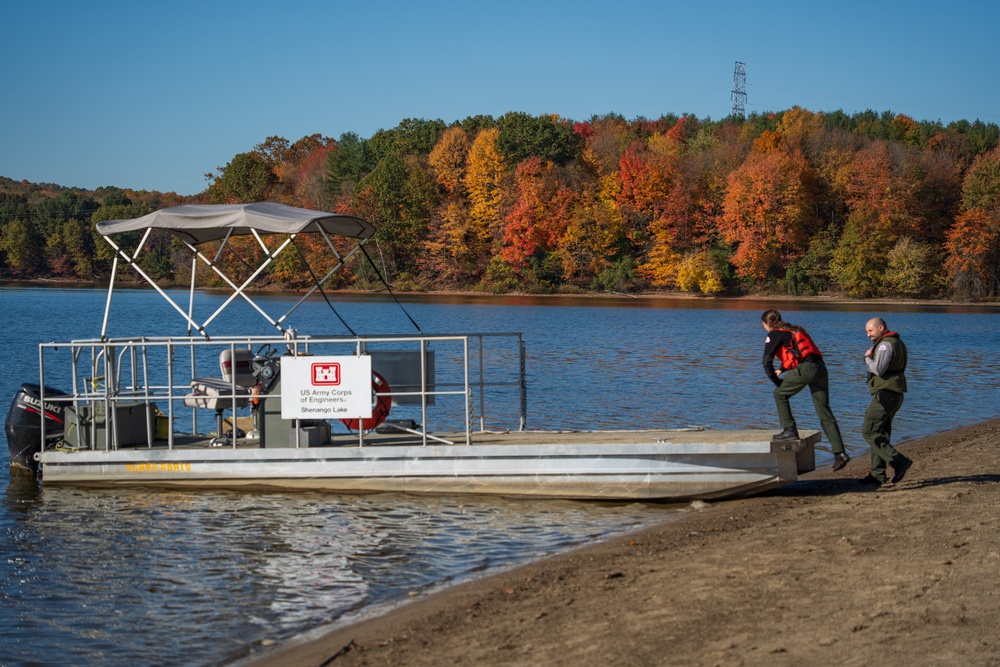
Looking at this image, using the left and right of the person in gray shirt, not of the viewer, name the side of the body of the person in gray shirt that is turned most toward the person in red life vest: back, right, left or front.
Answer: front

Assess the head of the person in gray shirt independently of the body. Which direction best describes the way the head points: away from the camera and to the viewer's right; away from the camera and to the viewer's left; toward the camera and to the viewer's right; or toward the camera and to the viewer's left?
toward the camera and to the viewer's left

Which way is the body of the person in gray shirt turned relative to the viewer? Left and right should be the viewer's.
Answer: facing to the left of the viewer
